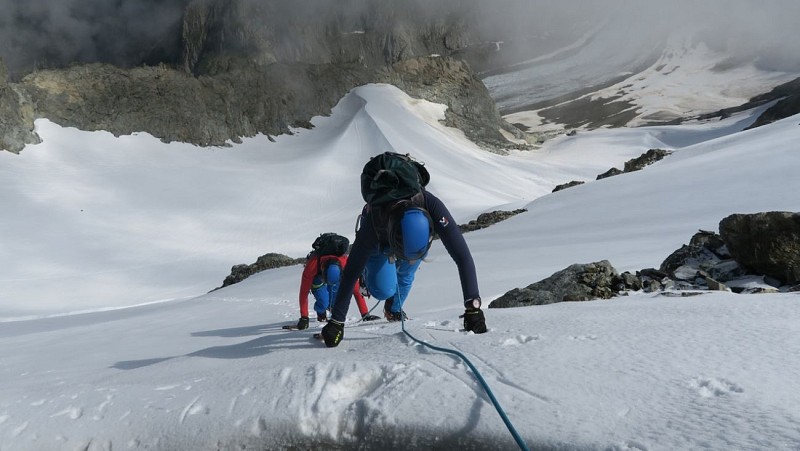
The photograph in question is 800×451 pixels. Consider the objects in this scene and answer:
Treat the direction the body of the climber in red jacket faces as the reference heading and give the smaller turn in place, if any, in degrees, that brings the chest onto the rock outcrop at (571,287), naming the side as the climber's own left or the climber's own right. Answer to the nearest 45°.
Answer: approximately 90° to the climber's own left

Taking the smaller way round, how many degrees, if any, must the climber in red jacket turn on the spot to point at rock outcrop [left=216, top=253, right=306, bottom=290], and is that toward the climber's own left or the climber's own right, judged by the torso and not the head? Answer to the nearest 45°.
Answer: approximately 180°

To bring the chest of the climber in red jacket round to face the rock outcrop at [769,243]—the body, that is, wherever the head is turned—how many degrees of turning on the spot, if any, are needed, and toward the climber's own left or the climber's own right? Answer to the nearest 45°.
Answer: approximately 90° to the climber's own left

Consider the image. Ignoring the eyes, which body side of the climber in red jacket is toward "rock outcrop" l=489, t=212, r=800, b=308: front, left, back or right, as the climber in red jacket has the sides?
left

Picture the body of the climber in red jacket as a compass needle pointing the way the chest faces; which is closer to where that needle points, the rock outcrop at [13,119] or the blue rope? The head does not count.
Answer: the blue rope
